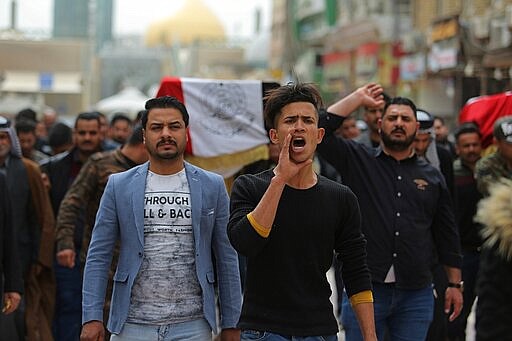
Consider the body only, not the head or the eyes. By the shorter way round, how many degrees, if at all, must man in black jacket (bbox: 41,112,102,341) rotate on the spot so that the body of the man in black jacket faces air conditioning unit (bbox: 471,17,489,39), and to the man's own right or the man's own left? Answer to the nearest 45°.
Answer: approximately 135° to the man's own left

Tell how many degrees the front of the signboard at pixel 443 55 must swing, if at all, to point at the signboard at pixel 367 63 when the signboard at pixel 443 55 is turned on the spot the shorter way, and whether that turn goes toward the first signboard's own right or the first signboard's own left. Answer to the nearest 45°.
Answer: approximately 135° to the first signboard's own right

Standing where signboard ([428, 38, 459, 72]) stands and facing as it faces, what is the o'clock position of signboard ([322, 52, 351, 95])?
signboard ([322, 52, 351, 95]) is roughly at 4 o'clock from signboard ([428, 38, 459, 72]).

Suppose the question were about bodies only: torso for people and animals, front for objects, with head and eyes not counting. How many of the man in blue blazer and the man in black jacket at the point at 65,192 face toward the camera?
2

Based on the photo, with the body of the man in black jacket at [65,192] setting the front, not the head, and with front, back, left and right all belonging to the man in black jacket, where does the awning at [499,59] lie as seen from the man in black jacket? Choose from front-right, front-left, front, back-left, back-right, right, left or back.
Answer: back-left

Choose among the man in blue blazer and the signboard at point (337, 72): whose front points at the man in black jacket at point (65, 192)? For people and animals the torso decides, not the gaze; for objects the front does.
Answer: the signboard

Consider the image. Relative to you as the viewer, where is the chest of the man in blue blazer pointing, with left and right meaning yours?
facing the viewer

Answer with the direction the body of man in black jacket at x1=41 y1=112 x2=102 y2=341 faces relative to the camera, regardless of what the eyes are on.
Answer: toward the camera

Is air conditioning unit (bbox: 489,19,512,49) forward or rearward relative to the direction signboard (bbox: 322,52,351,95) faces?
forward

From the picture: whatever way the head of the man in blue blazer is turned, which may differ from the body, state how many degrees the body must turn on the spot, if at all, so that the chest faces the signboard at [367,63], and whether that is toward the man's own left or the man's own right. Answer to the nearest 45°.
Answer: approximately 180°

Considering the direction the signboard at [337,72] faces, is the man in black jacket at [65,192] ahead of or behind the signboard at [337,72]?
ahead
